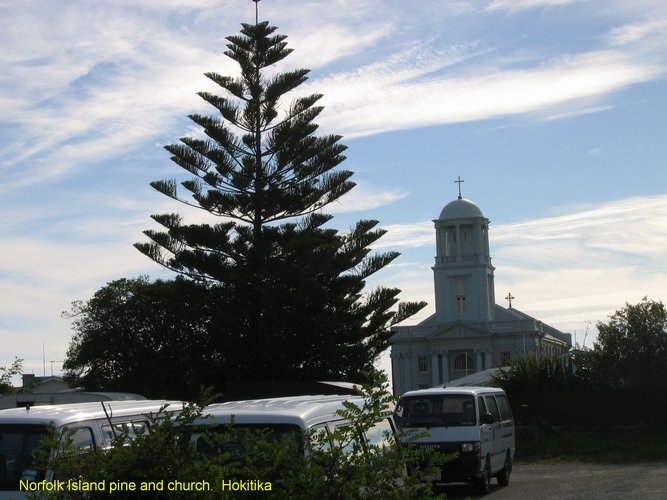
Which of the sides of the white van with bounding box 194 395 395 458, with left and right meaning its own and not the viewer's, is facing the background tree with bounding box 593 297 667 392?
back

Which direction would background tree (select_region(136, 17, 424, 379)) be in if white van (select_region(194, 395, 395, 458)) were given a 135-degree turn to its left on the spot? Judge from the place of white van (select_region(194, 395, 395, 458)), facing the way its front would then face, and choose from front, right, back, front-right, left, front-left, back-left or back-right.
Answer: left

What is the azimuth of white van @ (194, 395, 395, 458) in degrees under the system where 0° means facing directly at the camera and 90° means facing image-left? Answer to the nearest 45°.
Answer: approximately 45°

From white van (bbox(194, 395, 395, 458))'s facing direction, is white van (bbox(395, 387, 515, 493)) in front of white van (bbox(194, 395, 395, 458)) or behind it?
behind

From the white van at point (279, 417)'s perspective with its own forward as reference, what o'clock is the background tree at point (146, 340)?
The background tree is roughly at 4 o'clock from the white van.
